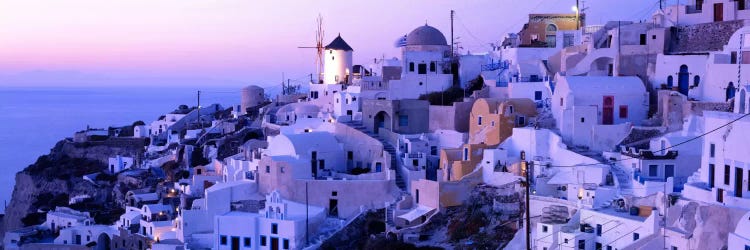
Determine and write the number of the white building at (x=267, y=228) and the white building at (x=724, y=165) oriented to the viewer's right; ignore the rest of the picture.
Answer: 0

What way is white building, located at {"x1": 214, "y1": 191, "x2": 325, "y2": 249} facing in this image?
toward the camera

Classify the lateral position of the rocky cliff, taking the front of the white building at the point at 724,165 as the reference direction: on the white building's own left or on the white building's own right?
on the white building's own right

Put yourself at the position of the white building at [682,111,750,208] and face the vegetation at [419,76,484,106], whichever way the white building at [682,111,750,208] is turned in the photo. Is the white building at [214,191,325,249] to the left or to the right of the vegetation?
left

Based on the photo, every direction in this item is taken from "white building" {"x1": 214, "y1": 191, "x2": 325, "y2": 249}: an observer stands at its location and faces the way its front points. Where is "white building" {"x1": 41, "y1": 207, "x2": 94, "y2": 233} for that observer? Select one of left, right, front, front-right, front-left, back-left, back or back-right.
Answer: back-right

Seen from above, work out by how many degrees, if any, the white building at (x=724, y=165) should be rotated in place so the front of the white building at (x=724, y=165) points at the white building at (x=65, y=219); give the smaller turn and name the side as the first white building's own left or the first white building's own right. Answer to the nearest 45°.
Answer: approximately 45° to the first white building's own right

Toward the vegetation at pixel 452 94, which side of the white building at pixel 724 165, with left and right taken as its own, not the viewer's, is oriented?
right

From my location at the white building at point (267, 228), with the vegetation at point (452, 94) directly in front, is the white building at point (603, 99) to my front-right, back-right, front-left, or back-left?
front-right

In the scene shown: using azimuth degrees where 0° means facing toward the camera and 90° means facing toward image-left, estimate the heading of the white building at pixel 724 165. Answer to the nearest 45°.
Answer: approximately 45°
